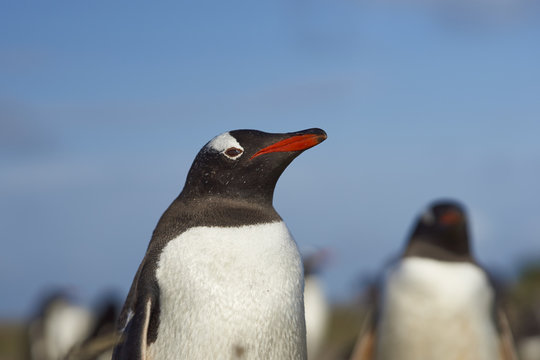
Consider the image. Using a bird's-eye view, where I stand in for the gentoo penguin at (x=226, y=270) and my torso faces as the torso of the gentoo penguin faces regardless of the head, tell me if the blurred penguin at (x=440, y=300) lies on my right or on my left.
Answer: on my left

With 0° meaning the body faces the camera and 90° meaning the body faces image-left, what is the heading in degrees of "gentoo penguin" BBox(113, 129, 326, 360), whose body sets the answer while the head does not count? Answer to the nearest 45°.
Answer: approximately 315°

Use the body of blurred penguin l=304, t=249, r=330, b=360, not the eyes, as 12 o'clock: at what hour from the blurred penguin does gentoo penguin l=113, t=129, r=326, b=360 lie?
The gentoo penguin is roughly at 3 o'clock from the blurred penguin.
